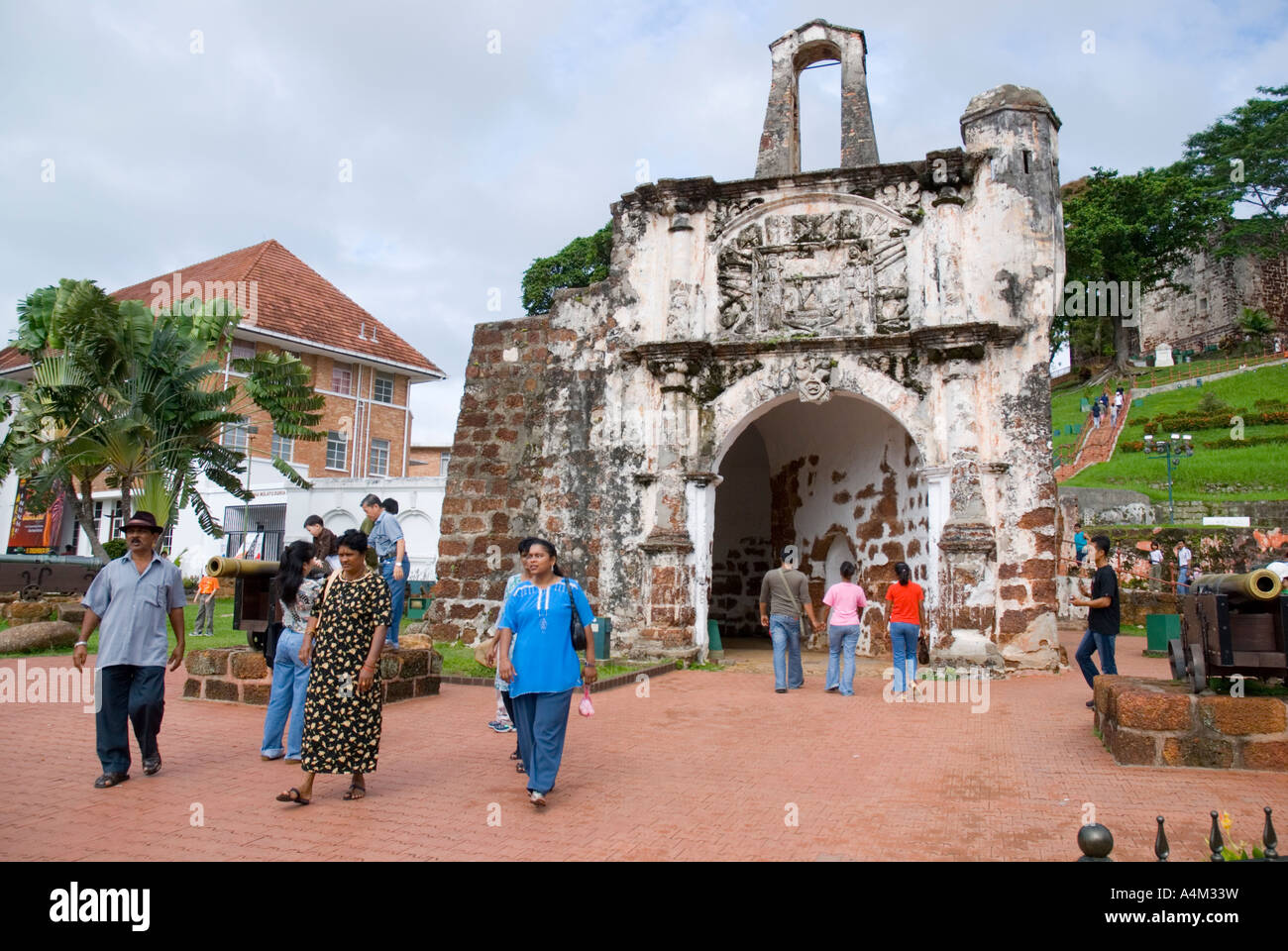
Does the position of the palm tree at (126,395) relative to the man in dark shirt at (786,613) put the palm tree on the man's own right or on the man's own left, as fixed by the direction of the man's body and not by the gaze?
on the man's own left

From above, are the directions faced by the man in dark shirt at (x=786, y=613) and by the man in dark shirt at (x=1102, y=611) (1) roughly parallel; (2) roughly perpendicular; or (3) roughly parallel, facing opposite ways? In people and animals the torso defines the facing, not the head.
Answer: roughly perpendicular

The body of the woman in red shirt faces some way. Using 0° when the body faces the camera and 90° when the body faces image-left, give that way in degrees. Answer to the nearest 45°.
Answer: approximately 180°

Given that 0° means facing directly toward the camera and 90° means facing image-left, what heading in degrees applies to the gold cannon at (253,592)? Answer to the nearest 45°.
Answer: approximately 45°

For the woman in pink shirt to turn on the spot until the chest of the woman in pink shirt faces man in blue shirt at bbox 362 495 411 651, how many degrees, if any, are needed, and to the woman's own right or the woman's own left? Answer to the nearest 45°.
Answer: approximately 90° to the woman's own left

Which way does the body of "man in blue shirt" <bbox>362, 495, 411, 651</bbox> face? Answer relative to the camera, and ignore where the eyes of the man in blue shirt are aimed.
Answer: to the viewer's left

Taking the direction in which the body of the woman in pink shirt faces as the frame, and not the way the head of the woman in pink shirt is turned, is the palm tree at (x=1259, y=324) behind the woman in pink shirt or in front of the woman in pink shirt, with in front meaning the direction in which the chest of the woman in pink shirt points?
in front

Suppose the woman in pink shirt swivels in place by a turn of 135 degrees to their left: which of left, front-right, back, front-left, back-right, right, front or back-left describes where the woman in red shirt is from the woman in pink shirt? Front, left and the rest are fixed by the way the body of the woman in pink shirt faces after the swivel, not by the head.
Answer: back-left

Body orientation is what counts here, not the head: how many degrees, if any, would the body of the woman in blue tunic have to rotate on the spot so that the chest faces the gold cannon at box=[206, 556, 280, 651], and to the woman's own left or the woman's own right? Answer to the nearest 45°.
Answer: approximately 135° to the woman's own right

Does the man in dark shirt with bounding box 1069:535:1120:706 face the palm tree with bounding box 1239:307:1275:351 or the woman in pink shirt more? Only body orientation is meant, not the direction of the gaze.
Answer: the woman in pink shirt

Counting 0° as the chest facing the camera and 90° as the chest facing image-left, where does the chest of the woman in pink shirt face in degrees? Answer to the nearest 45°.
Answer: approximately 180°

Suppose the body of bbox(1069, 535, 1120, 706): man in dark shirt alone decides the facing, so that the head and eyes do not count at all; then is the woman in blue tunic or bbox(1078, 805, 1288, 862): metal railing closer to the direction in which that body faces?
the woman in blue tunic

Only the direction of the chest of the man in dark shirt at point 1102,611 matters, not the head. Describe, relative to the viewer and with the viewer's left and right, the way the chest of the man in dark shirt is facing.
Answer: facing to the left of the viewer
